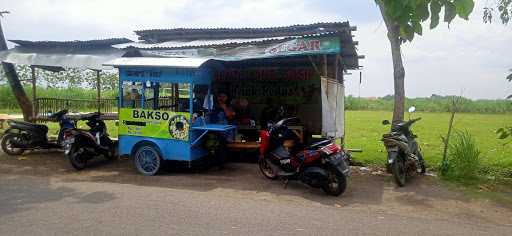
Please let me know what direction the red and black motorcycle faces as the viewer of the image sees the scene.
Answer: facing away from the viewer and to the left of the viewer

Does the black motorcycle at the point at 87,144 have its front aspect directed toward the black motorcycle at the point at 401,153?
no

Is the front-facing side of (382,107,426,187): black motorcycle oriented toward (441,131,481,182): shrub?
no

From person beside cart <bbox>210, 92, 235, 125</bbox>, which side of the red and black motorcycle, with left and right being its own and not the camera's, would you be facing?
front

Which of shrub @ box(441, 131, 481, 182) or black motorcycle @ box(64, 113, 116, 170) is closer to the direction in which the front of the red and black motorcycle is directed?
the black motorcycle
